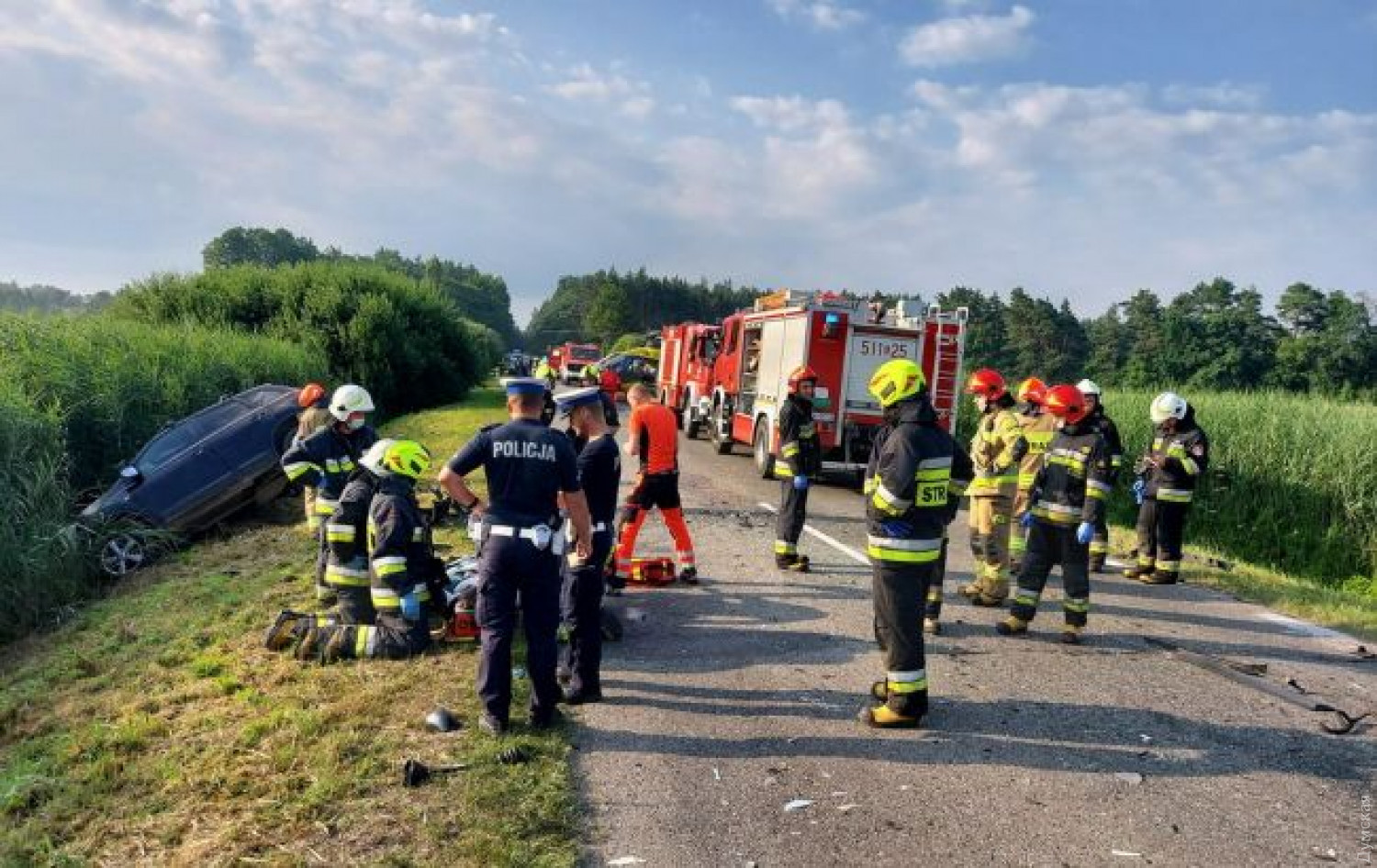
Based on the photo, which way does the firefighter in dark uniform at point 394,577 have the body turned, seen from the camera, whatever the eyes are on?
to the viewer's right

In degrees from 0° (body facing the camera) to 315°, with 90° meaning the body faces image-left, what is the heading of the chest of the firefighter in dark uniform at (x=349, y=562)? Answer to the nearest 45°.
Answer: approximately 270°

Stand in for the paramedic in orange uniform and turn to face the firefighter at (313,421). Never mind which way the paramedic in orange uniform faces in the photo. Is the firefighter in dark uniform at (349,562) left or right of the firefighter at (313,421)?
left

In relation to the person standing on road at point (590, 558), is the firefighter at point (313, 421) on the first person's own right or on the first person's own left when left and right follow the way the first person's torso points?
on the first person's own right

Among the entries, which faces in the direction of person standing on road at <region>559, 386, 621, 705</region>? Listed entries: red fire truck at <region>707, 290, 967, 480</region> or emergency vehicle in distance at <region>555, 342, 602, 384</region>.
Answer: the emergency vehicle in distance

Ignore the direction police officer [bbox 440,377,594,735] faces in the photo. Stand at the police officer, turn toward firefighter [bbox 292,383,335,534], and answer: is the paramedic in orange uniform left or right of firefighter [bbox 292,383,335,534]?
right

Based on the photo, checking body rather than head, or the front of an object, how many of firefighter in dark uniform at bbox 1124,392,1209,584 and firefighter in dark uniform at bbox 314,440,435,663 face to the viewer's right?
1

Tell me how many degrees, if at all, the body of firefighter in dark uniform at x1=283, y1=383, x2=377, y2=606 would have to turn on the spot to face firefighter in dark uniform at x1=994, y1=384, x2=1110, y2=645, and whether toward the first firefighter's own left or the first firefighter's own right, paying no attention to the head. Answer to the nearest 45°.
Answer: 0° — they already face them

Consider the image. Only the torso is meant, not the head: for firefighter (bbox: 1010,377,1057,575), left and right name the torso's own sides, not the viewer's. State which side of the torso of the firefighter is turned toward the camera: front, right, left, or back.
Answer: left

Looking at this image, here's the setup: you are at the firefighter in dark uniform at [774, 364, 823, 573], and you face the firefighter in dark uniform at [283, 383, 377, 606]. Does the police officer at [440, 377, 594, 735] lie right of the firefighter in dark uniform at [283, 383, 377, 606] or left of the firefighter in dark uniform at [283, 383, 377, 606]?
left
